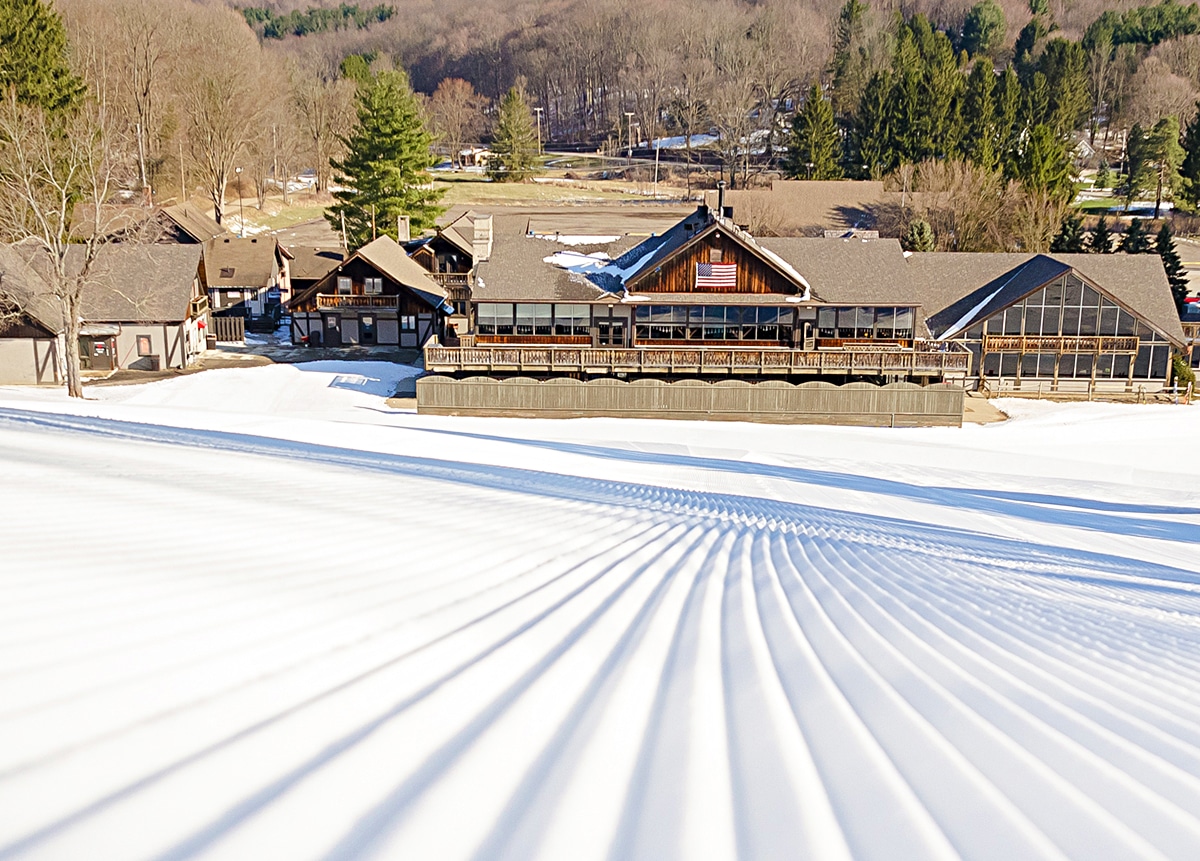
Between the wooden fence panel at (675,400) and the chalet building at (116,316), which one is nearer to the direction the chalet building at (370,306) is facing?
the wooden fence panel

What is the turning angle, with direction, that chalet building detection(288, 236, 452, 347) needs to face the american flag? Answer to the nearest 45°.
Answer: approximately 45° to its left

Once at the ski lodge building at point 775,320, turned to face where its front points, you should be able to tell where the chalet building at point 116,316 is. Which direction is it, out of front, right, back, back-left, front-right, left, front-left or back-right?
right

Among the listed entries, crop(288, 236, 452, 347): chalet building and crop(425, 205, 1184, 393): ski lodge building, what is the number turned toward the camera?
2

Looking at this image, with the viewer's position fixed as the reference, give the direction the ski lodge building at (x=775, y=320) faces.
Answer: facing the viewer

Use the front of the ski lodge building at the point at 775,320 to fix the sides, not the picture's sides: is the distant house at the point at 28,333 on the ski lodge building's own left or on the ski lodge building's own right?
on the ski lodge building's own right

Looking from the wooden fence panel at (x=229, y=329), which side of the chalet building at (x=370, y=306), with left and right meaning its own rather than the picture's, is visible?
right

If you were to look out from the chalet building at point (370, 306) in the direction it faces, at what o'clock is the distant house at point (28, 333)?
The distant house is roughly at 2 o'clock from the chalet building.

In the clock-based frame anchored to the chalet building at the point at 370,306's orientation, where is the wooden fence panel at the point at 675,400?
The wooden fence panel is roughly at 11 o'clock from the chalet building.

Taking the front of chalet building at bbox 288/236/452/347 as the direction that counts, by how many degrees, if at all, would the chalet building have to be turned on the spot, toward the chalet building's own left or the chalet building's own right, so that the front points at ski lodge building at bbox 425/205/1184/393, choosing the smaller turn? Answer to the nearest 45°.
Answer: approximately 45° to the chalet building's own left

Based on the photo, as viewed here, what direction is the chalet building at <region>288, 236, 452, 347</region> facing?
toward the camera
